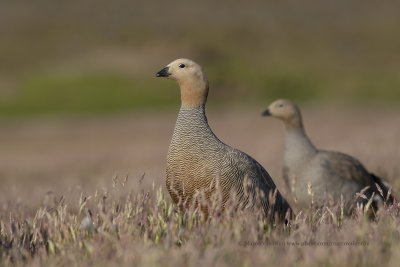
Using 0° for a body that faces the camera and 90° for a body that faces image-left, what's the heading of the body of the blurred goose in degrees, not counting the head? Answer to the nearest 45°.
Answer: approximately 90°

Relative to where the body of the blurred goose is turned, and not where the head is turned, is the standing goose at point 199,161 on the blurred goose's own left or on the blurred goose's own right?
on the blurred goose's own left
